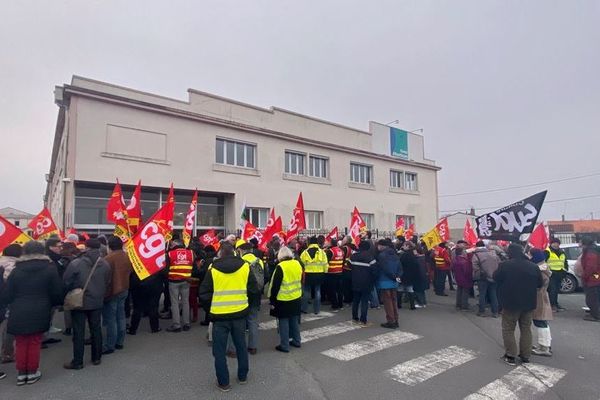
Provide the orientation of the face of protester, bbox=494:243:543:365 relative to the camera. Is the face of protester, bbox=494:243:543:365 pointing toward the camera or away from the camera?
away from the camera

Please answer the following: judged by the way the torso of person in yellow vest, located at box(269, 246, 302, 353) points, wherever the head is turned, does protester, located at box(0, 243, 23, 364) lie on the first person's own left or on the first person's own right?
on the first person's own left

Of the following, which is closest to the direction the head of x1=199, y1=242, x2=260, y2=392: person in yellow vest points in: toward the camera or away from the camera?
away from the camera

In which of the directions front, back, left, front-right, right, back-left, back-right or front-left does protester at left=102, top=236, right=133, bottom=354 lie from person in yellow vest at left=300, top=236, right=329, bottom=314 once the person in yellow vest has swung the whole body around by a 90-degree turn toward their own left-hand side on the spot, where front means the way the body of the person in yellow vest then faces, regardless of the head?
front-left

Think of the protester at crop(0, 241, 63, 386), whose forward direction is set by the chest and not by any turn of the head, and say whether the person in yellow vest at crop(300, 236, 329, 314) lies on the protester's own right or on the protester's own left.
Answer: on the protester's own right

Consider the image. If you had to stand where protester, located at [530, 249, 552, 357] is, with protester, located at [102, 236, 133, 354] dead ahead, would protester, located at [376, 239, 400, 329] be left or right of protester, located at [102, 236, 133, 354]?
right

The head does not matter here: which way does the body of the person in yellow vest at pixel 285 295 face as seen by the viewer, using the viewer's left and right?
facing away from the viewer and to the left of the viewer

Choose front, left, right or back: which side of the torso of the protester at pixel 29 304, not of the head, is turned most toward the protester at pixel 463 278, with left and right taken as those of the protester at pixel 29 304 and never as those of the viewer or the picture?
right

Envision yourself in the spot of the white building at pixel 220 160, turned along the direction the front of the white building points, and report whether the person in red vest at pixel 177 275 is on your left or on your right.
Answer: on your right

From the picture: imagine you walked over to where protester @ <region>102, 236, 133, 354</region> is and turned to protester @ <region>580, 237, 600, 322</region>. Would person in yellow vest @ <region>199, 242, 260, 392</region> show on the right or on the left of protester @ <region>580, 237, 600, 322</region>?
right

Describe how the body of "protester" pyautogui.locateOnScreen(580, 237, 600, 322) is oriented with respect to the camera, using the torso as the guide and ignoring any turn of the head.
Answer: to the viewer's left

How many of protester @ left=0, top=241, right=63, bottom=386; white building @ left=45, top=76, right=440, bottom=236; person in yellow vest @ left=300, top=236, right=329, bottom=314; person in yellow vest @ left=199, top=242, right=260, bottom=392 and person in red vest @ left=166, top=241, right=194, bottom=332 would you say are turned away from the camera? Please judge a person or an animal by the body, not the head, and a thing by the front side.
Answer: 4

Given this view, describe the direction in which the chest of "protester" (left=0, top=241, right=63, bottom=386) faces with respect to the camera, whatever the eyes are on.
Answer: away from the camera

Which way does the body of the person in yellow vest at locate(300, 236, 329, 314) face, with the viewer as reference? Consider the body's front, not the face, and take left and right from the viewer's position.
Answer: facing away from the viewer

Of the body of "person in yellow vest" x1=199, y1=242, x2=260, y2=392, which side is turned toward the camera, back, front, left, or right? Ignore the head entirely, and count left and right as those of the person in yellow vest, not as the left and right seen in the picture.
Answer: back

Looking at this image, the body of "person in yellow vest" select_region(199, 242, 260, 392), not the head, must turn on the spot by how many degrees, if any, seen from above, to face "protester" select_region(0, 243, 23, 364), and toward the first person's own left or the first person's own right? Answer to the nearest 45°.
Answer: approximately 45° to the first person's own left

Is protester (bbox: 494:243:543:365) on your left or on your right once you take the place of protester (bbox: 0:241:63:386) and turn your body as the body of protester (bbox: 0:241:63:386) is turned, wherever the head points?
on your right
